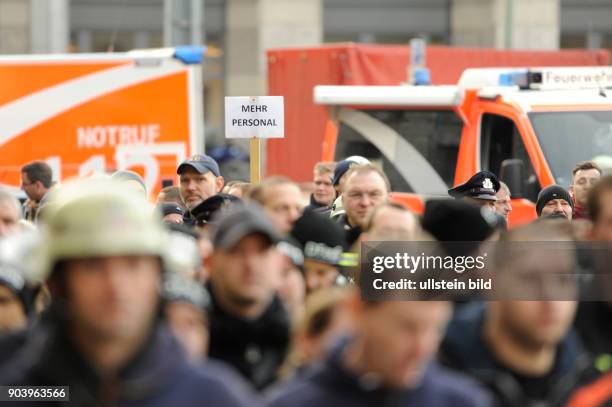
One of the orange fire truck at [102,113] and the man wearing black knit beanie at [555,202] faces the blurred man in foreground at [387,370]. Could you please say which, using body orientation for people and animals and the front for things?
the man wearing black knit beanie

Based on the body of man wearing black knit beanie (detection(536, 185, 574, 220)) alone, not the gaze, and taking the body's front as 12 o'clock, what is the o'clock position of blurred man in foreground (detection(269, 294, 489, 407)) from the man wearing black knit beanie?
The blurred man in foreground is roughly at 12 o'clock from the man wearing black knit beanie.

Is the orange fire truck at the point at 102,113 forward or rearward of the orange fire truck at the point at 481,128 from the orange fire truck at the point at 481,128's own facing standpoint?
rearward

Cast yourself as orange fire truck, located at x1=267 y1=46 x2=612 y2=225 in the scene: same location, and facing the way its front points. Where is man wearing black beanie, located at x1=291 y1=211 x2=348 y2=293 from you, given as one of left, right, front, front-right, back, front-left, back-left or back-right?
front-right

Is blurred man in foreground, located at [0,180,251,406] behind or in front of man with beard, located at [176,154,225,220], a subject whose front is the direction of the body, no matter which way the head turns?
in front

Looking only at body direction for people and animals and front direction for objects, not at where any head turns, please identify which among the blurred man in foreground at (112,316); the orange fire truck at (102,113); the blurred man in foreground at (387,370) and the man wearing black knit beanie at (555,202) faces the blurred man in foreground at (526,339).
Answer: the man wearing black knit beanie

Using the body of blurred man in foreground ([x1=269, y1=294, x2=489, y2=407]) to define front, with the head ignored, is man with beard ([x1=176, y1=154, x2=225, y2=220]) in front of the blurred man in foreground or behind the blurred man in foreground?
behind

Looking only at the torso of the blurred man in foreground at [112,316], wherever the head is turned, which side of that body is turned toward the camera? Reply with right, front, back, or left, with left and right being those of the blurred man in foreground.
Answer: front

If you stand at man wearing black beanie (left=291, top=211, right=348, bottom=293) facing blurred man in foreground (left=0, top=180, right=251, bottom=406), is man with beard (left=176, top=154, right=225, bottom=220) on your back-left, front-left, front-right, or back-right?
back-right

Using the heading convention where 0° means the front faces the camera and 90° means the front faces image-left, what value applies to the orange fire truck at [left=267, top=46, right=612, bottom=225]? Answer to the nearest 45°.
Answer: approximately 315°

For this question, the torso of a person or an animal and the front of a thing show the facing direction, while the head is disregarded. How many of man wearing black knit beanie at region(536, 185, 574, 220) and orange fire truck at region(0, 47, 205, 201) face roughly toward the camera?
1
